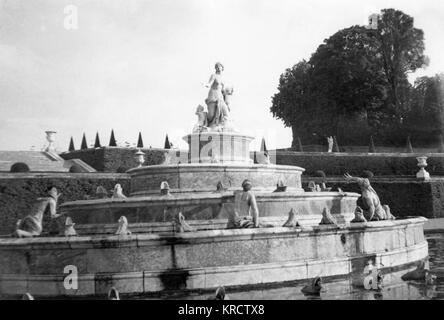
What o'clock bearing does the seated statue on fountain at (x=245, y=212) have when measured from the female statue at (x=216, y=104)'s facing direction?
The seated statue on fountain is roughly at 12 o'clock from the female statue.

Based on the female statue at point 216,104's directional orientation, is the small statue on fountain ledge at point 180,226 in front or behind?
in front

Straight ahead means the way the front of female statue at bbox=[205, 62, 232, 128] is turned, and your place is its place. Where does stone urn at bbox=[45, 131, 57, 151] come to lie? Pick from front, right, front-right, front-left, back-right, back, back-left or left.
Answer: back-right

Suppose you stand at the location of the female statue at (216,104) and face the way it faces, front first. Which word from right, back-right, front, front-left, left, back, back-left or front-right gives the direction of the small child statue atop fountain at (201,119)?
right

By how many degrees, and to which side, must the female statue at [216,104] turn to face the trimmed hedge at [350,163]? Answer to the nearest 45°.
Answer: approximately 135° to its left

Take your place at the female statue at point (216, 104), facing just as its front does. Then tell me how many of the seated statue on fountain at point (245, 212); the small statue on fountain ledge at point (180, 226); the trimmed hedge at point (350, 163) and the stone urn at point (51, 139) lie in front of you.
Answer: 2

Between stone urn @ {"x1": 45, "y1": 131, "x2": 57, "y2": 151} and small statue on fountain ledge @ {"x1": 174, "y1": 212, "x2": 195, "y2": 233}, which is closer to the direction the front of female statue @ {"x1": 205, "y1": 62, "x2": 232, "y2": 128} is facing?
the small statue on fountain ledge

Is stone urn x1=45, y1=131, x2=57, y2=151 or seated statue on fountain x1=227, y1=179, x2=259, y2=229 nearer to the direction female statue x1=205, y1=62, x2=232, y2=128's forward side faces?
the seated statue on fountain

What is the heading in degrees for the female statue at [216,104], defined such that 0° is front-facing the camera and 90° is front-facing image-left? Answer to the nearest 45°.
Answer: approximately 0°
